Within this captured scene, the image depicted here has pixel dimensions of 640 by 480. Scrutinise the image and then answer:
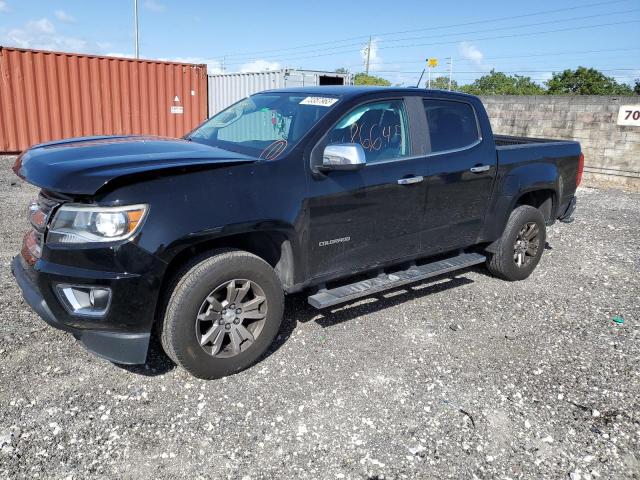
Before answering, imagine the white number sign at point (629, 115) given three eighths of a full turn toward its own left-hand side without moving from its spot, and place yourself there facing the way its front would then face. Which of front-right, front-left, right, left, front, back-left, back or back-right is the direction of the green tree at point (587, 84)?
front-left

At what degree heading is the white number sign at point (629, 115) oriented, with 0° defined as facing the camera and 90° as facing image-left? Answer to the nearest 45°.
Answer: approximately 0°

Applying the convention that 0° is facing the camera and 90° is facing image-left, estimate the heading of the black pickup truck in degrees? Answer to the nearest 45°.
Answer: approximately 45°

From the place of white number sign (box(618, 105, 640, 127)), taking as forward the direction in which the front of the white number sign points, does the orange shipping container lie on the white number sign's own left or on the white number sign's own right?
on the white number sign's own right

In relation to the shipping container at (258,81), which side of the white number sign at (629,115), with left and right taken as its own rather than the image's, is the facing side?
right

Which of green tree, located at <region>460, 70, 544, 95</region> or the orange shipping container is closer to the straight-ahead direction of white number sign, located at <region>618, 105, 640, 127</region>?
the orange shipping container

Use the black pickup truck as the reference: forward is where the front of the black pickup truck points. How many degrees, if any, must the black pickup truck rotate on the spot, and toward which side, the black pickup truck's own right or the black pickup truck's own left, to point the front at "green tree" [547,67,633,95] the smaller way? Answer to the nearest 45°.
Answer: approximately 180°

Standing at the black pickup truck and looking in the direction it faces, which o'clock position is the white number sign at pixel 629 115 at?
The white number sign is roughly at 6 o'clock from the black pickup truck.
